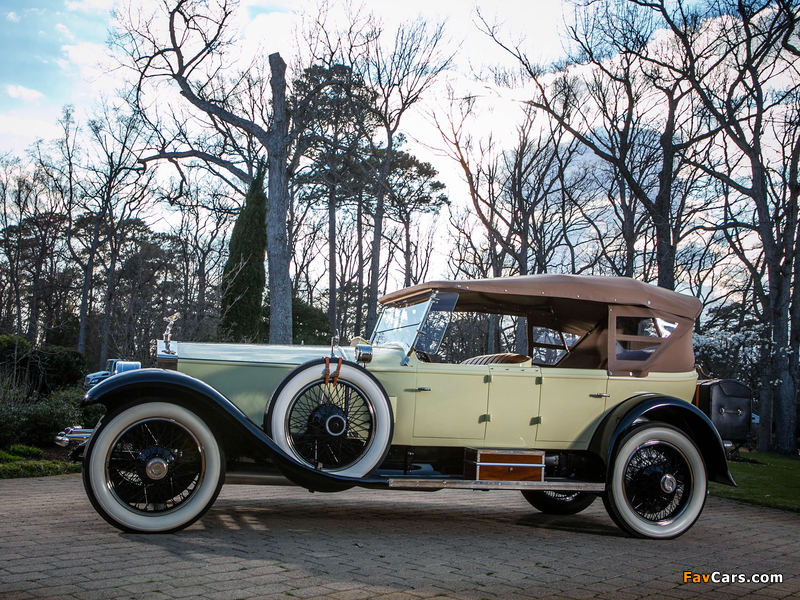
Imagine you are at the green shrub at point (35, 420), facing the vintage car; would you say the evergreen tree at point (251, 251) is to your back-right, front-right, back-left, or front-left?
back-left

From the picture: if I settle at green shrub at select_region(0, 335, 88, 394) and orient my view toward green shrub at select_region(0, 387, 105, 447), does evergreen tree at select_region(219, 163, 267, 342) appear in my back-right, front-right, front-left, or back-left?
back-left

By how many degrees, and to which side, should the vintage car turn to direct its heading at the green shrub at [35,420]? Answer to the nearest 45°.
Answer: approximately 45° to its right

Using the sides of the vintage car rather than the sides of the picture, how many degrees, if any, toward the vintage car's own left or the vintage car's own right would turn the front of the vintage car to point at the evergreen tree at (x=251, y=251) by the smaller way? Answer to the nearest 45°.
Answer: approximately 90° to the vintage car's own right

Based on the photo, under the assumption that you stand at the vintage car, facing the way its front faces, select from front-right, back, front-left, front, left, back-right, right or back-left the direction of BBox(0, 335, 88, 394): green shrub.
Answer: front-right

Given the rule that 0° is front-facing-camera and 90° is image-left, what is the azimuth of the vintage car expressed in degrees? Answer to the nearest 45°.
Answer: approximately 90°

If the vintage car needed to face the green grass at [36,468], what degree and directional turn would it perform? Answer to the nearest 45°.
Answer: approximately 45° to its right
